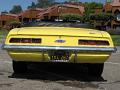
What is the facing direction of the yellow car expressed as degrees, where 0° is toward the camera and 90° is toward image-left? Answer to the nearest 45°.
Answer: approximately 180°
